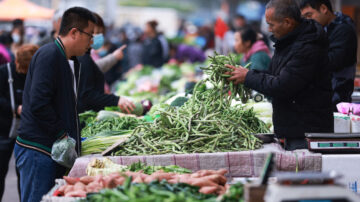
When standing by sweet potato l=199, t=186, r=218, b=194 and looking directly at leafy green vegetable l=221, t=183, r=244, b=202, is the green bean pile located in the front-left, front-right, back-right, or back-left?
back-left

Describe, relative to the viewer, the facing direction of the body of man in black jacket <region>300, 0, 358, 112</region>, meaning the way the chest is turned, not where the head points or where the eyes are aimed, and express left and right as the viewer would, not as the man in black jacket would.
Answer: facing to the left of the viewer

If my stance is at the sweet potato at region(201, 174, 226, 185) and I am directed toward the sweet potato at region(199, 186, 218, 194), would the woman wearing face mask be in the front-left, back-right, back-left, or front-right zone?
back-right

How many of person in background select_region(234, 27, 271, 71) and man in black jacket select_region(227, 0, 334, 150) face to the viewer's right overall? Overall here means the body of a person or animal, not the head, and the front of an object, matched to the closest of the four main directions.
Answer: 0

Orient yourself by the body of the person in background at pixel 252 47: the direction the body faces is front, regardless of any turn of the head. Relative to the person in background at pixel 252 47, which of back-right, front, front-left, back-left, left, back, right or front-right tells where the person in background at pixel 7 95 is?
front-left

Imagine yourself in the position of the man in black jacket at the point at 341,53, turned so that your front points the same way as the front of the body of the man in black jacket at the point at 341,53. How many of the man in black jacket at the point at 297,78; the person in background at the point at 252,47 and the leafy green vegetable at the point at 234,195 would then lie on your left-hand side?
2

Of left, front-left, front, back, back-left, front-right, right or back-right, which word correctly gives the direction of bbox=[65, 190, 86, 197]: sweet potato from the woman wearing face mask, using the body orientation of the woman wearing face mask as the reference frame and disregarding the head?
right

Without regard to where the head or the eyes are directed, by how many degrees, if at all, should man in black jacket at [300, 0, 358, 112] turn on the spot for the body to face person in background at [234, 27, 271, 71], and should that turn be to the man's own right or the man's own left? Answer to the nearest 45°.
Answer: approximately 45° to the man's own right

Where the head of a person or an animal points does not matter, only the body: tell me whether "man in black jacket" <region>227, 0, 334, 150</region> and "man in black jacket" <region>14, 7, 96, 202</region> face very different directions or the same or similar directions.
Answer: very different directions

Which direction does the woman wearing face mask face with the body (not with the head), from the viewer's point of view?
to the viewer's right

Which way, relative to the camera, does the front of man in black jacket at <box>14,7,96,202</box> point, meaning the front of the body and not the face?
to the viewer's right

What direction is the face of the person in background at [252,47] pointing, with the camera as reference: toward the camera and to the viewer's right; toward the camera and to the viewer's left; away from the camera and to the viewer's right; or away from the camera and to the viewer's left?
toward the camera and to the viewer's left

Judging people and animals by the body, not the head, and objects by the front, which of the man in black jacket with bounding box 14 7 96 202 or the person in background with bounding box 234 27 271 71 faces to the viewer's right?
the man in black jacket

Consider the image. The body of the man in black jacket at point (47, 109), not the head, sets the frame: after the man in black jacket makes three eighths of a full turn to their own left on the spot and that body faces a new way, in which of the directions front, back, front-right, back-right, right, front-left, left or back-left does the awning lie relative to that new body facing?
front-right

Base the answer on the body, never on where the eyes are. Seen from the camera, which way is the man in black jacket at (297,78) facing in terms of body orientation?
to the viewer's left
